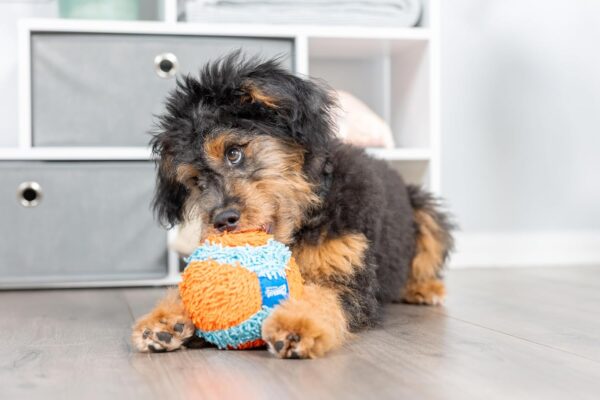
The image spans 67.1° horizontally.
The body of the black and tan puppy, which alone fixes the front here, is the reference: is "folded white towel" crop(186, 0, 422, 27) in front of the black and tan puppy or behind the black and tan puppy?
behind

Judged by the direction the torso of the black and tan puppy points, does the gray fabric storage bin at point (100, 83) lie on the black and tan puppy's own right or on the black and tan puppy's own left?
on the black and tan puppy's own right

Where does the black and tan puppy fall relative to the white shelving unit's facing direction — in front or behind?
in front

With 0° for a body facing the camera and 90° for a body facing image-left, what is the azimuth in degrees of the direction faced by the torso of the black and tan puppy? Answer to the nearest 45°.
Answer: approximately 45°

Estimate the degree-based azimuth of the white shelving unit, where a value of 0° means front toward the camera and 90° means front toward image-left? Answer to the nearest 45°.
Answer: approximately 0°

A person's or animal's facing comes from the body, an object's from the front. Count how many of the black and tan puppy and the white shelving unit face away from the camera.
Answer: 0
